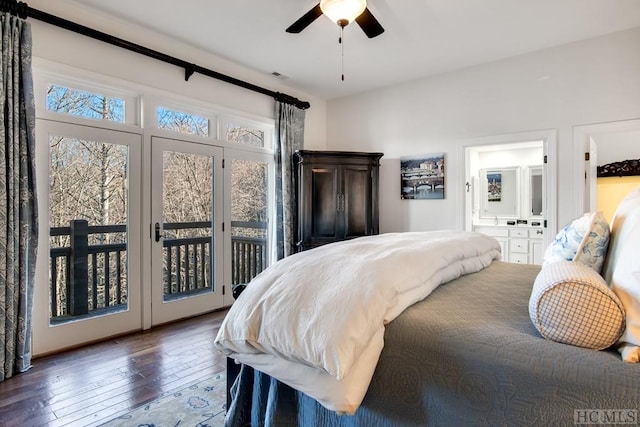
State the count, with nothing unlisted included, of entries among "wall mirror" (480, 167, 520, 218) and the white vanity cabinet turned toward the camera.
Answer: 2

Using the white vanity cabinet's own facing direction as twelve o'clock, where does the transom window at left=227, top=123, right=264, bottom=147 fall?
The transom window is roughly at 2 o'clock from the white vanity cabinet.

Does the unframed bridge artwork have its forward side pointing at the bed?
yes

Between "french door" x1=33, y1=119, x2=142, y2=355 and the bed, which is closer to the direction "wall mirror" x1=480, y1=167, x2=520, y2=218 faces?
the bed

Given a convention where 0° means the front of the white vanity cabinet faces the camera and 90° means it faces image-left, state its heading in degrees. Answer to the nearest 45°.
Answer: approximately 0°

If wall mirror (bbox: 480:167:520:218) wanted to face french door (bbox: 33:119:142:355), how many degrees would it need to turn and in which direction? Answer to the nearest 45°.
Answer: approximately 45° to its right

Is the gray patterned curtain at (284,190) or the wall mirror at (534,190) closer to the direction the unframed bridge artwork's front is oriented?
the gray patterned curtain

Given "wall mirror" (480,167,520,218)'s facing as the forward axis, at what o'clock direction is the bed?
The bed is roughly at 12 o'clock from the wall mirror.
